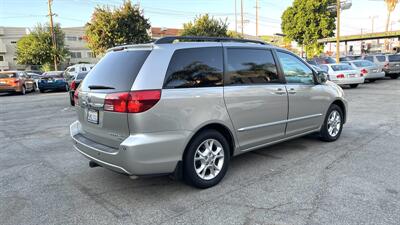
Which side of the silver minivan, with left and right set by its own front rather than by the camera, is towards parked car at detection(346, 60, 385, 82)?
front

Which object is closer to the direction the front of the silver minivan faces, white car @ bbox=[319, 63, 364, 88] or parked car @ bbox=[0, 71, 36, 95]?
the white car

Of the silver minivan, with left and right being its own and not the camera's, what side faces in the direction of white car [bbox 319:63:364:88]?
front

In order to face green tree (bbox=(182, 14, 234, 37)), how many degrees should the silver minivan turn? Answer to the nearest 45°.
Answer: approximately 45° to its left

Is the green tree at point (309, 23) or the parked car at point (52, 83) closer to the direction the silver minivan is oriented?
the green tree

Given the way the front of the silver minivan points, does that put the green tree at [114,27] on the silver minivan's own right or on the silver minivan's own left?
on the silver minivan's own left

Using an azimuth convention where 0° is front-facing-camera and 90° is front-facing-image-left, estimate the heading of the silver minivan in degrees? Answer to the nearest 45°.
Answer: approximately 225°

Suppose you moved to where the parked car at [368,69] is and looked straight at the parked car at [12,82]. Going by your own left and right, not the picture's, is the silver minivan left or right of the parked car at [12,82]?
left

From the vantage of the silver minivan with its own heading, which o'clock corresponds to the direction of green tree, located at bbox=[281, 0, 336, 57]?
The green tree is roughly at 11 o'clock from the silver minivan.

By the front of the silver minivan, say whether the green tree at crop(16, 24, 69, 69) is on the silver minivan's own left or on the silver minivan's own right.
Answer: on the silver minivan's own left

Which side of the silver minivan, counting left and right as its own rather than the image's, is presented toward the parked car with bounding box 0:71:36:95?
left
